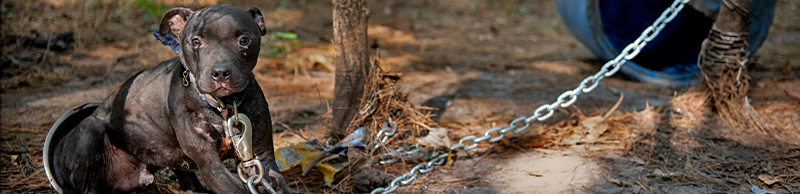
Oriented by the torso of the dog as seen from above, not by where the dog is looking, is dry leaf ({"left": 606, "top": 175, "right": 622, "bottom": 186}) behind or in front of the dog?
in front

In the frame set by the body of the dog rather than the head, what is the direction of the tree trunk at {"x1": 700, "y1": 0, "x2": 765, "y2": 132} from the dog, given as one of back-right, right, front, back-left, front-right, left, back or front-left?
front-left

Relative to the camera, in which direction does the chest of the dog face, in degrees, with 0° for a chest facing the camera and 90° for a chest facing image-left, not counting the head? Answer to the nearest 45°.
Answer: approximately 315°

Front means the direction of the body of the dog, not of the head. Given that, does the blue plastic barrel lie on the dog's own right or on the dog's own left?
on the dog's own left

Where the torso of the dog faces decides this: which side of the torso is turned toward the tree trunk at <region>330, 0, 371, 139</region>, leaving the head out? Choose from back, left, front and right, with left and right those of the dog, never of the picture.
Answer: left

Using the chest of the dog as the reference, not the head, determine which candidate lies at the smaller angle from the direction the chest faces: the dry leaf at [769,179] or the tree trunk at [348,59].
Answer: the dry leaf

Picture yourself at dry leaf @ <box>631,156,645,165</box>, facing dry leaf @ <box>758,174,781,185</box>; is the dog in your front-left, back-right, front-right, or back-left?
back-right

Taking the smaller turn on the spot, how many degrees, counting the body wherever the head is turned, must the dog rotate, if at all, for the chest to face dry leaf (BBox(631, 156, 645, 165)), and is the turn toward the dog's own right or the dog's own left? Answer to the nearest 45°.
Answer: approximately 45° to the dog's own left

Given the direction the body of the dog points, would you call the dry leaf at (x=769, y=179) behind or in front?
in front

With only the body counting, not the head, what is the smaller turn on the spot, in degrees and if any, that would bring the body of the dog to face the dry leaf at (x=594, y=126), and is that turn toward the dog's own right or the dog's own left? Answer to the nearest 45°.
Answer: approximately 45° to the dog's own left
